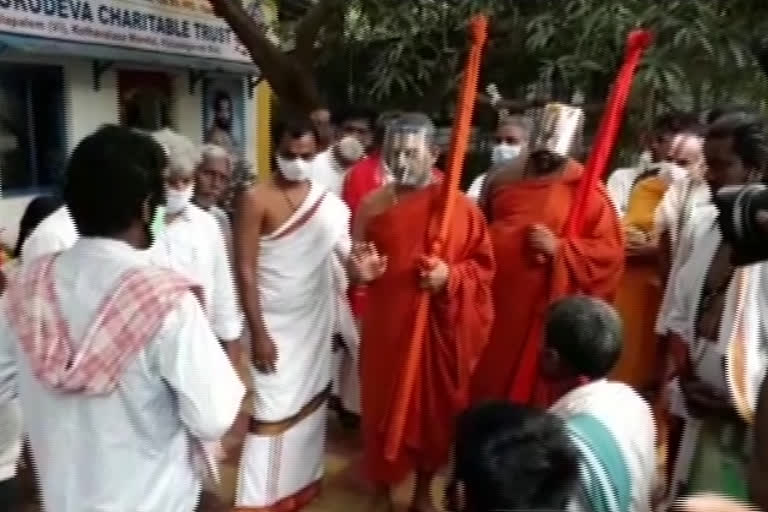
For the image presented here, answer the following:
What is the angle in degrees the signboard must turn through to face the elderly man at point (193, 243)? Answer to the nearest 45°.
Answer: approximately 45° to its right

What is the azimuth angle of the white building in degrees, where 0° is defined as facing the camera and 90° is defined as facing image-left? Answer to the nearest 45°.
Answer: approximately 315°

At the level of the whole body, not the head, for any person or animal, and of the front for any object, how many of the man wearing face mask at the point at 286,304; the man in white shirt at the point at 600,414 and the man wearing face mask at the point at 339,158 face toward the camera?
2

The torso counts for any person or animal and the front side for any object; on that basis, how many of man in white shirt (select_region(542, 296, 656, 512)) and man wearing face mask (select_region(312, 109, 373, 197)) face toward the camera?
1

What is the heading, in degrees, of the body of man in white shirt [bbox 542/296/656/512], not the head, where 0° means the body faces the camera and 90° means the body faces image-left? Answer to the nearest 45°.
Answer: approximately 135°

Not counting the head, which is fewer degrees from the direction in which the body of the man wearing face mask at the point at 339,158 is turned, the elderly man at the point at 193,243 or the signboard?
the elderly man

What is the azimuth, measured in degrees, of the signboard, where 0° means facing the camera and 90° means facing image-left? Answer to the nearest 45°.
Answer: approximately 315°

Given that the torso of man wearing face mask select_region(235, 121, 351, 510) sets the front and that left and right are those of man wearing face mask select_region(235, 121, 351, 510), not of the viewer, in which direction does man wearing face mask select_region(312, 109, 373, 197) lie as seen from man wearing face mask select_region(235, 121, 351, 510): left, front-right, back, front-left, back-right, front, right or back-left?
back
